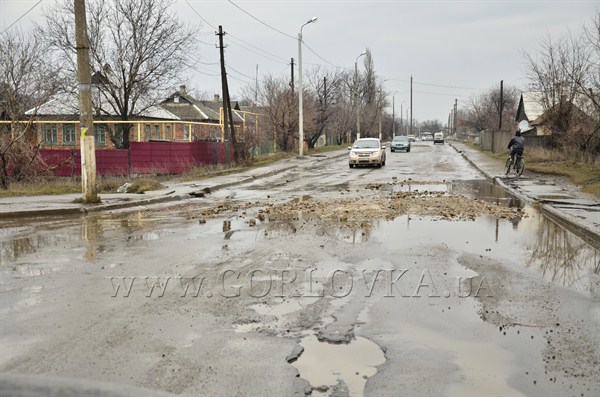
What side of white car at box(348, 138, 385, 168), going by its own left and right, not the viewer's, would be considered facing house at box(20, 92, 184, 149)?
right

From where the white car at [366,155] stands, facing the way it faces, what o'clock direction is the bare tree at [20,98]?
The bare tree is roughly at 2 o'clock from the white car.

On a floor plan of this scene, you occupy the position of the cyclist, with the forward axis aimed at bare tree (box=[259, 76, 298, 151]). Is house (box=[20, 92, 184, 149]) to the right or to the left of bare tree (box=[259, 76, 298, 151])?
left

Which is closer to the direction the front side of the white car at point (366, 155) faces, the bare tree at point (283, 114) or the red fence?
the red fence

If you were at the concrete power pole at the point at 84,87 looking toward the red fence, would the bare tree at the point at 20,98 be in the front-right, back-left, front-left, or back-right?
front-left

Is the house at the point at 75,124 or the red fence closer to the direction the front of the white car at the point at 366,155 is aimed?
the red fence

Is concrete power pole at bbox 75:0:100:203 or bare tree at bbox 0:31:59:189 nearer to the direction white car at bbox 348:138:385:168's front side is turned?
the concrete power pole

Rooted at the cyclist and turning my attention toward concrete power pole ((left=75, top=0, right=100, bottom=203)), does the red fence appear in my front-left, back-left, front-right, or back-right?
front-right

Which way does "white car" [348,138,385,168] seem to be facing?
toward the camera

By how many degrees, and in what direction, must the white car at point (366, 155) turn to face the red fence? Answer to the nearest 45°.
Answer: approximately 45° to its right

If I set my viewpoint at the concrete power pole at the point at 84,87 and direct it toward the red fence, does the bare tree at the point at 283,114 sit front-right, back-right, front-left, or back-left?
front-right

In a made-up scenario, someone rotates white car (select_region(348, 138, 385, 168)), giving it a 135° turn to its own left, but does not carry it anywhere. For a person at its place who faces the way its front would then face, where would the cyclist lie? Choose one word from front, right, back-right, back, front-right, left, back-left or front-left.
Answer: right

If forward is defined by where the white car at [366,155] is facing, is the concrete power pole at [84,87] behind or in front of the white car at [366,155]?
in front

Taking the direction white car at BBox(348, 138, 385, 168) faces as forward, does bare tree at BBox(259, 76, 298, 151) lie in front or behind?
behind
